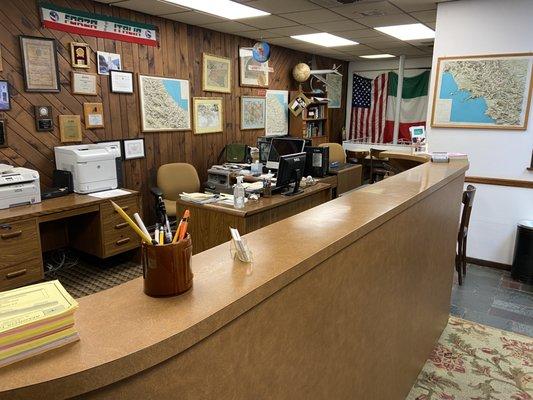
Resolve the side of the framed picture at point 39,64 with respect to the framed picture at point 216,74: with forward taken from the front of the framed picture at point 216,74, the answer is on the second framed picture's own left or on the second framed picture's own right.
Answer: on the second framed picture's own right

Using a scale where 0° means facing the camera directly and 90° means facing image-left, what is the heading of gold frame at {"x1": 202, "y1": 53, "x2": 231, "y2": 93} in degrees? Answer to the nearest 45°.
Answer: approximately 315°

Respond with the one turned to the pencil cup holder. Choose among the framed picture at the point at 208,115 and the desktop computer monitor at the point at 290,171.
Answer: the framed picture

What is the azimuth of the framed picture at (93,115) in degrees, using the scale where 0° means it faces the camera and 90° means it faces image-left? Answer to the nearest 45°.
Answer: approximately 0°

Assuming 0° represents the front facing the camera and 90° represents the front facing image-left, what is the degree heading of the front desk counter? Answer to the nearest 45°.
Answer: approximately 315°

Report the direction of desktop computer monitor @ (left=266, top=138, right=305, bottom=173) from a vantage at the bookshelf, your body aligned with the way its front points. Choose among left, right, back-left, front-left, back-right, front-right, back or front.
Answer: front-right
